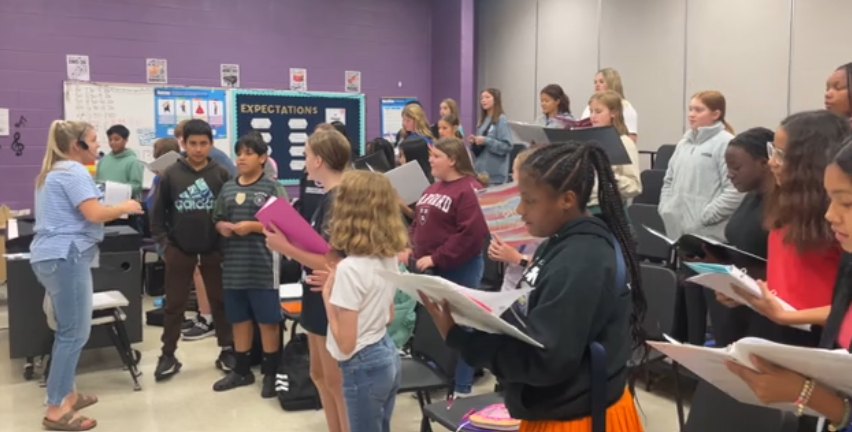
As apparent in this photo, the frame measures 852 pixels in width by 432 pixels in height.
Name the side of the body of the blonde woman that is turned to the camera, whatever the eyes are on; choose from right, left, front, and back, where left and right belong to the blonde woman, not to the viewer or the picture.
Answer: right

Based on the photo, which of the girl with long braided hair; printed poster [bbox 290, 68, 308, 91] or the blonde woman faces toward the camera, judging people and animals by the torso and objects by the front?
the printed poster

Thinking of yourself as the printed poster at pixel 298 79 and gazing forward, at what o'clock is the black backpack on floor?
The black backpack on floor is roughly at 12 o'clock from the printed poster.

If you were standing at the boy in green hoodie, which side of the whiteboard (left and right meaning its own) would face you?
front

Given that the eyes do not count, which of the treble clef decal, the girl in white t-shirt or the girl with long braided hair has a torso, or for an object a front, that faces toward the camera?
the treble clef decal

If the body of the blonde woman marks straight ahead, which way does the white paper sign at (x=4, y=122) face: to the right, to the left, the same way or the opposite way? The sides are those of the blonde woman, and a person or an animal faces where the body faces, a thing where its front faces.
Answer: to the right

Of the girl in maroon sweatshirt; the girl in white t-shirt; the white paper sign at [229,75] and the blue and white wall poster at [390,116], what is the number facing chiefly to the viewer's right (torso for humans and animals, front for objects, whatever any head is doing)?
0

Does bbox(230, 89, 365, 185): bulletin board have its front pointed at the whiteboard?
no

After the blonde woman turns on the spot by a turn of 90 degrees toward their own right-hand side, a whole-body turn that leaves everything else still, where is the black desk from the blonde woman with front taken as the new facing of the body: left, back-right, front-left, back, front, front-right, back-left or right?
back

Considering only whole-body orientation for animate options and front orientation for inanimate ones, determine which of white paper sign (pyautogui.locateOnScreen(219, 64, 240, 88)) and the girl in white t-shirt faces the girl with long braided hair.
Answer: the white paper sign

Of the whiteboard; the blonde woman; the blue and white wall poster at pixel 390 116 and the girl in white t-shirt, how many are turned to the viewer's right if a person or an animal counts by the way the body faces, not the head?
1

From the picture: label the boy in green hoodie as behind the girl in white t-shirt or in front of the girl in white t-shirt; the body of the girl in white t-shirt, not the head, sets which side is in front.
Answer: in front

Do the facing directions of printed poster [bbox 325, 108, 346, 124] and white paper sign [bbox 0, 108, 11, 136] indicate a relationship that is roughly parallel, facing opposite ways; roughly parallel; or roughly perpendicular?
roughly parallel

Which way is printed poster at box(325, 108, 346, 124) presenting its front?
toward the camera

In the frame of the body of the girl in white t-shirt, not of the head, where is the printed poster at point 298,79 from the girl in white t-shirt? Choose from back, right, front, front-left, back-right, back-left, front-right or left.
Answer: front-right

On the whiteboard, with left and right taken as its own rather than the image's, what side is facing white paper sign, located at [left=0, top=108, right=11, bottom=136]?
right

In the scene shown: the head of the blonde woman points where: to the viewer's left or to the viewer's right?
to the viewer's right

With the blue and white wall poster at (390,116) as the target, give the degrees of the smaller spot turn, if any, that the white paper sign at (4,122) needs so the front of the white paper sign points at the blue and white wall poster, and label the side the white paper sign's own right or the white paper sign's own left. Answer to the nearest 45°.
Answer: approximately 90° to the white paper sign's own left

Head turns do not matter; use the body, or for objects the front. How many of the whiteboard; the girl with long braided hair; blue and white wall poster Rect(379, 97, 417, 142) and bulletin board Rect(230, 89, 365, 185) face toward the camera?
3
